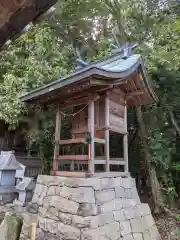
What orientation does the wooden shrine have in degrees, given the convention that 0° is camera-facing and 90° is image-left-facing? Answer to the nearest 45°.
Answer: approximately 45°
